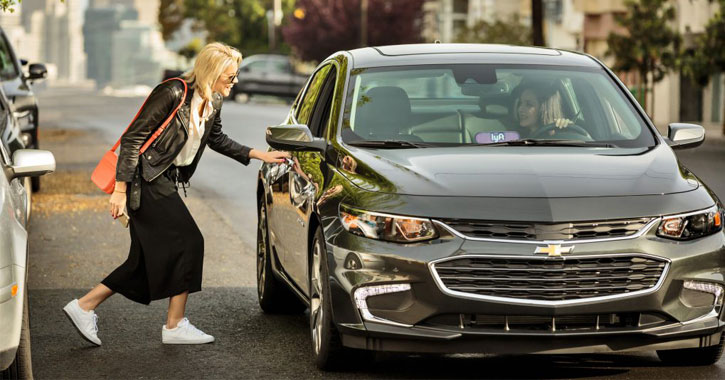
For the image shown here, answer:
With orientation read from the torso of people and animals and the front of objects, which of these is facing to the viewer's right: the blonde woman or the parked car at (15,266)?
the blonde woman

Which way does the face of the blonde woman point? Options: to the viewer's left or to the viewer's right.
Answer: to the viewer's right

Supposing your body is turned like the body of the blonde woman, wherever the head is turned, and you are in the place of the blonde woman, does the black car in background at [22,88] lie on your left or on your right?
on your left

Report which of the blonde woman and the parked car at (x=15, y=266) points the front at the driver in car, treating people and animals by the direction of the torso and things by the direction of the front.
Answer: the blonde woman

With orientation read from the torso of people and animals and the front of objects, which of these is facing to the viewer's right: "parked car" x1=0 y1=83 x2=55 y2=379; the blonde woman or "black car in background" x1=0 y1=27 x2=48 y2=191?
the blonde woman

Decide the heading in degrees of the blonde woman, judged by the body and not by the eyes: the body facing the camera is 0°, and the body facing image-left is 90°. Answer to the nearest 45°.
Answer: approximately 270°
